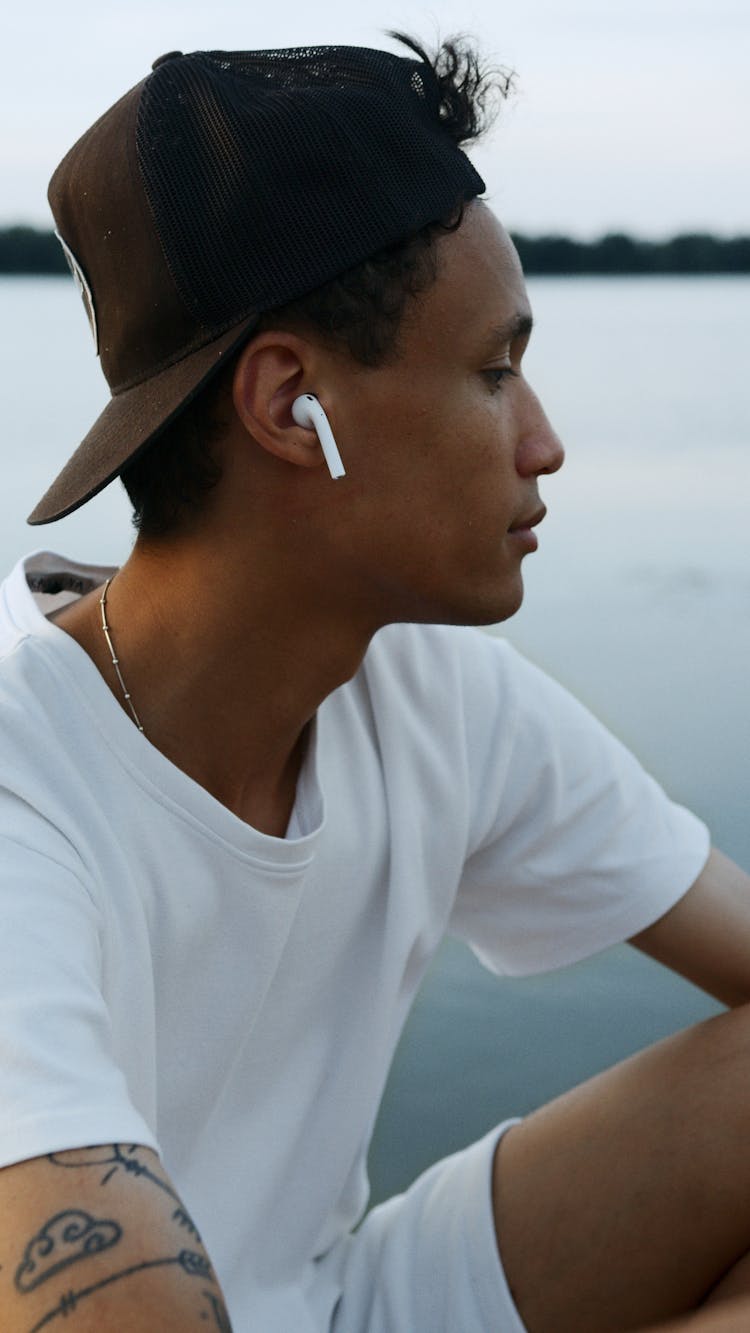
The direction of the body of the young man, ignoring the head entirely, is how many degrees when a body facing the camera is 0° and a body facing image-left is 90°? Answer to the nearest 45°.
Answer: approximately 315°

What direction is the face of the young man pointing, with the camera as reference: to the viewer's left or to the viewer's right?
to the viewer's right
